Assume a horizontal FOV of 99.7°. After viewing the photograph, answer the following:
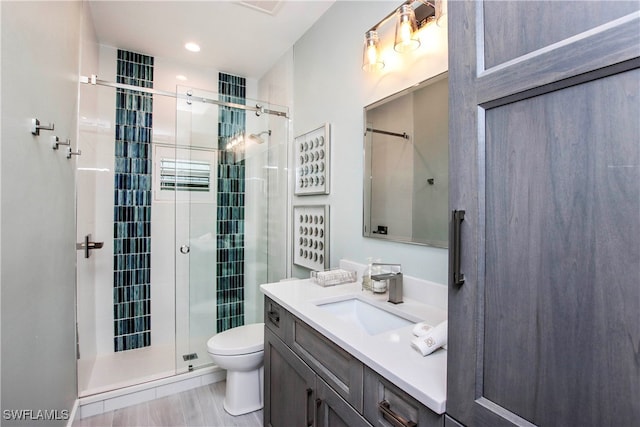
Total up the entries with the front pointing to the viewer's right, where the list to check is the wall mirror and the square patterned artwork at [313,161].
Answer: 0

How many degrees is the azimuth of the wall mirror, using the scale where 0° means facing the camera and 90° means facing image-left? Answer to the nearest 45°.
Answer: approximately 45°

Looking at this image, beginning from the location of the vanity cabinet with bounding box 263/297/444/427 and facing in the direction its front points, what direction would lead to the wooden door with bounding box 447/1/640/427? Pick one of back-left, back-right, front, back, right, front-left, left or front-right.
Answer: left

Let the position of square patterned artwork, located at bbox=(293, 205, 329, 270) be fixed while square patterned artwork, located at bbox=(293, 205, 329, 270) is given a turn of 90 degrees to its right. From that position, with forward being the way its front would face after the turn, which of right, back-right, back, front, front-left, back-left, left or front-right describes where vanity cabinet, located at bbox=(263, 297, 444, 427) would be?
back-left

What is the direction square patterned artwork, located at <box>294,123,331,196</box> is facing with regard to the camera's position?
facing the viewer and to the left of the viewer

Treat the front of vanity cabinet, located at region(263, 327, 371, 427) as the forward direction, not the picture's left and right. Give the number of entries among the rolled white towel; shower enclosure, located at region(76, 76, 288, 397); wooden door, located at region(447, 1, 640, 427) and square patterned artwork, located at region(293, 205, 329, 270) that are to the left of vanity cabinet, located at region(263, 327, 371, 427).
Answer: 2

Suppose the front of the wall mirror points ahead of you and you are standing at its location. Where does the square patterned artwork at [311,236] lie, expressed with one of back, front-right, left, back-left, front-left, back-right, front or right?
right
